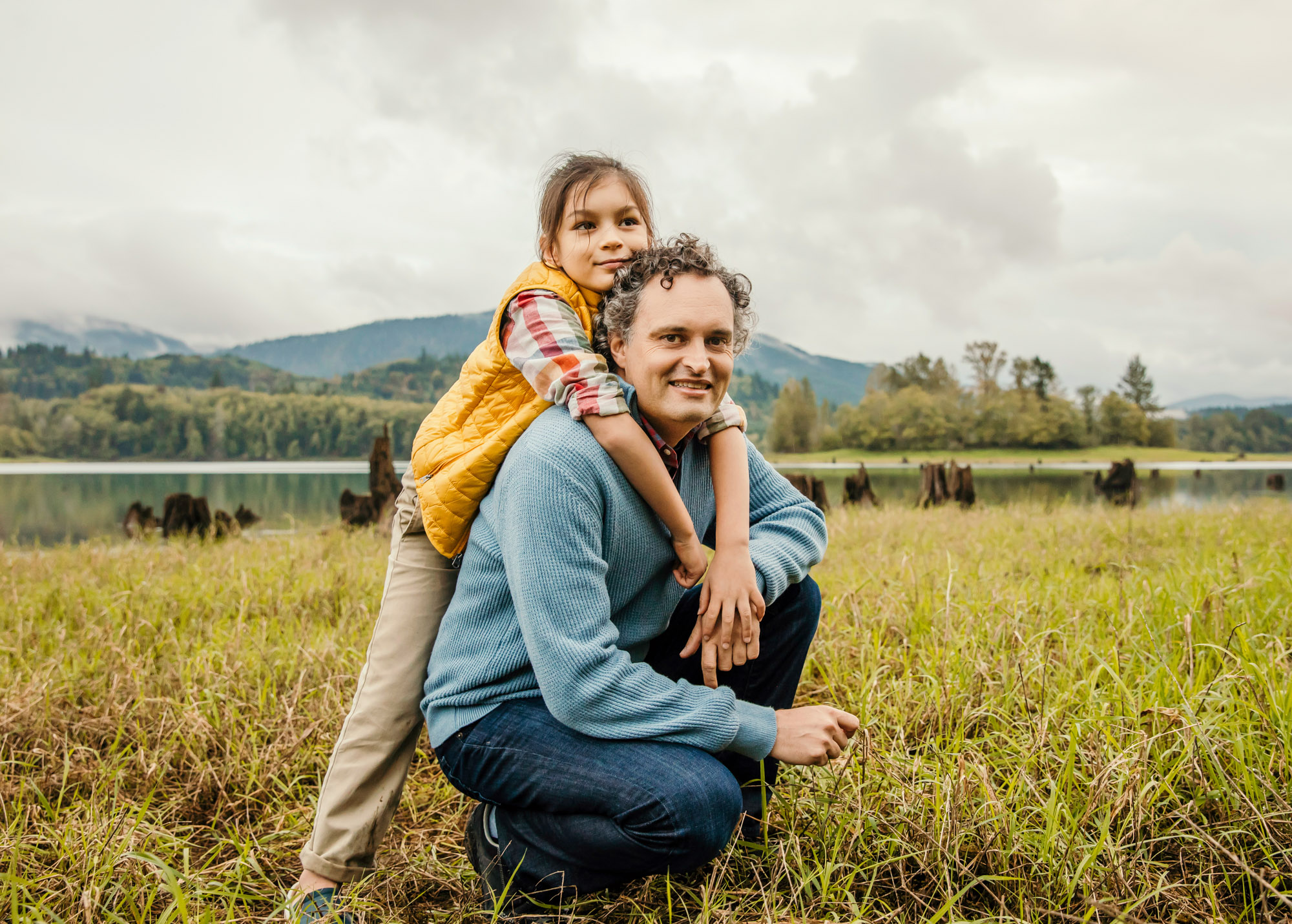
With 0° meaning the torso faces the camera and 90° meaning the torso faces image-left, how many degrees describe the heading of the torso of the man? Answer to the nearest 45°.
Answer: approximately 315°

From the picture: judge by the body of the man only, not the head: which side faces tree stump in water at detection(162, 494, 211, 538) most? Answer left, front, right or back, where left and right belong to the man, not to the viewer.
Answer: back

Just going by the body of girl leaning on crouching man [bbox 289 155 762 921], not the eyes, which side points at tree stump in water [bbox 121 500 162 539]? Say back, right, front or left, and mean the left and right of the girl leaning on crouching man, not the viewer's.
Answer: back

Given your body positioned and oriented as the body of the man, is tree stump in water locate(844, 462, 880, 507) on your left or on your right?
on your left

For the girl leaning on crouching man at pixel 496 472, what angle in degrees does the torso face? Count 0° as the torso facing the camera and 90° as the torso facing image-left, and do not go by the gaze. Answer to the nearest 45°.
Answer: approximately 315°

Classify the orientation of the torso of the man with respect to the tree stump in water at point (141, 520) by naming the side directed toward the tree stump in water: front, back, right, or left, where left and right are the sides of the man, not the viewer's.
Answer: back

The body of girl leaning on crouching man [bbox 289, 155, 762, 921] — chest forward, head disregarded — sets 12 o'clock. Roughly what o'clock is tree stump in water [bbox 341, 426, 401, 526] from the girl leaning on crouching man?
The tree stump in water is roughly at 7 o'clock from the girl leaning on crouching man.

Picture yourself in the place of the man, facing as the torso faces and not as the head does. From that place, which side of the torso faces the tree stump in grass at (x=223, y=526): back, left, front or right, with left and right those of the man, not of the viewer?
back
